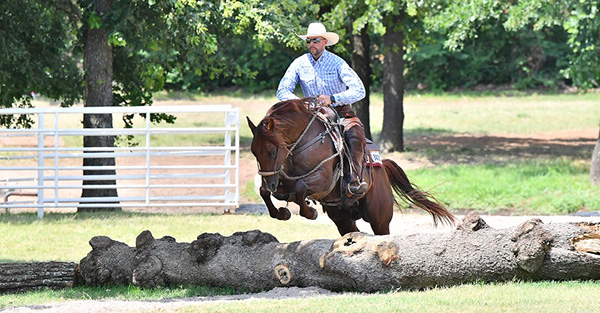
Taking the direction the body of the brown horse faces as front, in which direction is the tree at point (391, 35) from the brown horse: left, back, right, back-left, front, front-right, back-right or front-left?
back-right

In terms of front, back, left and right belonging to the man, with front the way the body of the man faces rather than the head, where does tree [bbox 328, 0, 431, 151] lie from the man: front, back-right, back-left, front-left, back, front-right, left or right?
back-right

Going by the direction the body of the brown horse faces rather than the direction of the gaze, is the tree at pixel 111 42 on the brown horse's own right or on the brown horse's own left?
on the brown horse's own right

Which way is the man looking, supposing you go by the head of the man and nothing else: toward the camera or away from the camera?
toward the camera

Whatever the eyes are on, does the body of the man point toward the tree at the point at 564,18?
no

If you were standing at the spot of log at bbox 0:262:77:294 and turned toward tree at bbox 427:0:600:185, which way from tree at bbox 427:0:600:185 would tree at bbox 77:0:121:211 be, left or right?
left

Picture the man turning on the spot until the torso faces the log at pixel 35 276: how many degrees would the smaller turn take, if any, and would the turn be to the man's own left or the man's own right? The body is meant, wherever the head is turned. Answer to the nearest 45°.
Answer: approximately 45° to the man's own right

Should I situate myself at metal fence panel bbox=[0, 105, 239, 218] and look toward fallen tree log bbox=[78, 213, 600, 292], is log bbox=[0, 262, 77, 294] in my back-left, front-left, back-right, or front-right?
front-right

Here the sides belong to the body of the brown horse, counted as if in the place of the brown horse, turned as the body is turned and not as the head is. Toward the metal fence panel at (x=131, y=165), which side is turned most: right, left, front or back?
right

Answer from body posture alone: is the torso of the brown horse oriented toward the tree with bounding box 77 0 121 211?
no

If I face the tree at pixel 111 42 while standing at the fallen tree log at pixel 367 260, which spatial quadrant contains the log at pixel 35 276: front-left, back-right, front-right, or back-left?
front-left

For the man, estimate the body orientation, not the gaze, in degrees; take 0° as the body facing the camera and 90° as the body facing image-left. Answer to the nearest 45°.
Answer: approximately 45°

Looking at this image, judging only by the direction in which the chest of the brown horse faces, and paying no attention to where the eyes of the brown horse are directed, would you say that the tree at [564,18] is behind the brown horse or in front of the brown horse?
behind

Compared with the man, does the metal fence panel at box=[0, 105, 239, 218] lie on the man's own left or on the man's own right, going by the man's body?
on the man's own right
